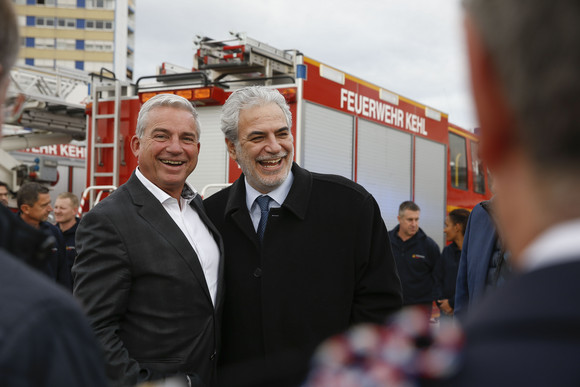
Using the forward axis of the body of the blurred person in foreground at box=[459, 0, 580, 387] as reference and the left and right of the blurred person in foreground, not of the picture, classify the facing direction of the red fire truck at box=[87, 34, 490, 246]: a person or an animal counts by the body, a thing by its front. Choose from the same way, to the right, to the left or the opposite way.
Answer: to the right

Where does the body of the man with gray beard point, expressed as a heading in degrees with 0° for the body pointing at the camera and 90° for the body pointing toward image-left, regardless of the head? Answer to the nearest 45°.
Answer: approximately 45°

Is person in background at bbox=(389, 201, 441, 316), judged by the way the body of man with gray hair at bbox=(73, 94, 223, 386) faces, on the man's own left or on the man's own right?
on the man's own left

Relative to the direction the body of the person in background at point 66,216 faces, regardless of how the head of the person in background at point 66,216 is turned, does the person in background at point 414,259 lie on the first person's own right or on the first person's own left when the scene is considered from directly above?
on the first person's own left

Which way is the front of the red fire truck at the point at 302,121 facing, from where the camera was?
facing away from the viewer and to the right of the viewer

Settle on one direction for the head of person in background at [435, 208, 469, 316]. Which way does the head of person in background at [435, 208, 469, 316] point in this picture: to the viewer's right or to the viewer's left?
to the viewer's left

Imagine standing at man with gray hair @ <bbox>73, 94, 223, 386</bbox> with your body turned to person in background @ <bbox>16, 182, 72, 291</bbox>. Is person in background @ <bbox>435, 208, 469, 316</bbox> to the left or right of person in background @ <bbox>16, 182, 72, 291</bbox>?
right

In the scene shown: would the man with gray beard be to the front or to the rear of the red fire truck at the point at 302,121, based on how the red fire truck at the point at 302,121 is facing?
to the rear

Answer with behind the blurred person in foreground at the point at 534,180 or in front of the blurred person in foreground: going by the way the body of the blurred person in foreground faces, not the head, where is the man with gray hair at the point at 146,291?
in front

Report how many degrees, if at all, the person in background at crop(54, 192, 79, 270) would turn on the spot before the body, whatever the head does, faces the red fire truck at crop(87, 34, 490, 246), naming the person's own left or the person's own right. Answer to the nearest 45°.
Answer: approximately 135° to the person's own left

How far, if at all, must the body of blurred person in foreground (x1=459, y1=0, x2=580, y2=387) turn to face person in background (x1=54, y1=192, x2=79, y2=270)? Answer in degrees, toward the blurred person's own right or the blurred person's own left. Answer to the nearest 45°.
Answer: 0° — they already face them

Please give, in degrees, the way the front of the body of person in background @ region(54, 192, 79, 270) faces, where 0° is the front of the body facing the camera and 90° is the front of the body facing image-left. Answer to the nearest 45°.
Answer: approximately 45°
